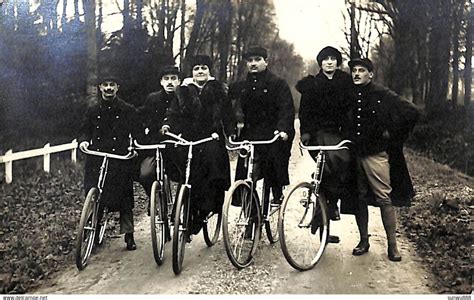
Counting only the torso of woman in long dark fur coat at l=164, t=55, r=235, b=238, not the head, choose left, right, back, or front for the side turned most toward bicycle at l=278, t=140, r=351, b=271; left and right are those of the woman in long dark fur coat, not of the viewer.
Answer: left

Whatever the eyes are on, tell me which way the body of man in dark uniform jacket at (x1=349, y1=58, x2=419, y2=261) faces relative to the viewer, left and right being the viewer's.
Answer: facing the viewer and to the left of the viewer

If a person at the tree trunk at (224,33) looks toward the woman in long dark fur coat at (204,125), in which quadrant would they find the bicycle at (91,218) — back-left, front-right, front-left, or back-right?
front-right

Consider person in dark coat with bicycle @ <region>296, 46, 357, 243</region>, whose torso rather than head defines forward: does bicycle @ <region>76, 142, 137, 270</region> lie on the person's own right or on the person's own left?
on the person's own right

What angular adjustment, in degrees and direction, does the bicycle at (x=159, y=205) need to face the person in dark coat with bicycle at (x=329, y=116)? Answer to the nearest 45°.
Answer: approximately 90° to its left

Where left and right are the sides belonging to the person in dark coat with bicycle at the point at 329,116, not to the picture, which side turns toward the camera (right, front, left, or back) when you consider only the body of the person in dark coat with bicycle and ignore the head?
front

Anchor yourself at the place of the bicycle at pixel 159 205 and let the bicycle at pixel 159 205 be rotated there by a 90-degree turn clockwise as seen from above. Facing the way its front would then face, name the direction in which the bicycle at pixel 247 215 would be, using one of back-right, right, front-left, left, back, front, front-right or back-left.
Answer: back

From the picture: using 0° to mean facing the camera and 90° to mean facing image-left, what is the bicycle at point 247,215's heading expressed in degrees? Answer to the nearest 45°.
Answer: approximately 45°

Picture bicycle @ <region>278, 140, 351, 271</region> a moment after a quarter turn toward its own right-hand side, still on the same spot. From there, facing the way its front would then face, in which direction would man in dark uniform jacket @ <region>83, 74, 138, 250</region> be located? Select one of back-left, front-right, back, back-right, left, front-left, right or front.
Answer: front-left

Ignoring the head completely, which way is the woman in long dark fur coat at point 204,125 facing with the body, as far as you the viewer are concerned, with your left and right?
facing the viewer

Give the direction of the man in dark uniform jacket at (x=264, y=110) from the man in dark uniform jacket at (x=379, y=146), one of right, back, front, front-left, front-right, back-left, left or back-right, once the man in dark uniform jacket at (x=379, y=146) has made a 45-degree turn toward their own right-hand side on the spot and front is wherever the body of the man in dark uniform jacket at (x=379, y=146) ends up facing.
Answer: front
